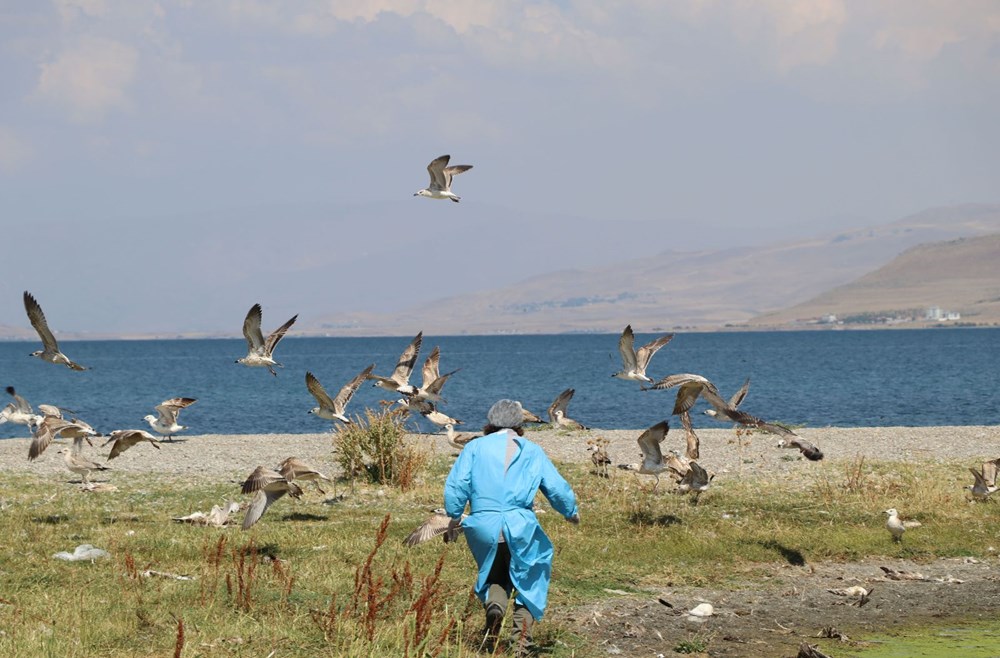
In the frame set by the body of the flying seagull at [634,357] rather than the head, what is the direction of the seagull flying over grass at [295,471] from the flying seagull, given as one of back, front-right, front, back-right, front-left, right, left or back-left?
front-left

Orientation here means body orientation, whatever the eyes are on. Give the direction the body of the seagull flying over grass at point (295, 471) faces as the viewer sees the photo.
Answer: to the viewer's left

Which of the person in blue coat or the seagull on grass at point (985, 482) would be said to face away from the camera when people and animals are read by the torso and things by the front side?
the person in blue coat

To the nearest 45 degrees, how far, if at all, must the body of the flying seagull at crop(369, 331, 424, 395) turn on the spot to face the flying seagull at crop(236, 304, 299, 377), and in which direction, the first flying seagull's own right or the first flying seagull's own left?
approximately 45° to the first flying seagull's own left

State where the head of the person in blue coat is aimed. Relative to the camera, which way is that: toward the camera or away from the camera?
away from the camera

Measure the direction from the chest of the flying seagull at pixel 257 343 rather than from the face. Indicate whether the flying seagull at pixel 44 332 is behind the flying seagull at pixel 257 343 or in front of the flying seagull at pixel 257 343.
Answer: in front

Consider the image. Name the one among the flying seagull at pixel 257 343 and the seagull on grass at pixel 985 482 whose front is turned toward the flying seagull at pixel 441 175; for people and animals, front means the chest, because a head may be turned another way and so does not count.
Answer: the seagull on grass

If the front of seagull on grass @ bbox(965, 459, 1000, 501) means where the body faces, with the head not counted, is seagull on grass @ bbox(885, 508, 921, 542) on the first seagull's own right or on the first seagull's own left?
on the first seagull's own left

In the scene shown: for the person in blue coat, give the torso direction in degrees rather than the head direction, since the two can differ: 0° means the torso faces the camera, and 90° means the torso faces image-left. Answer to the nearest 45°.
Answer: approximately 180°

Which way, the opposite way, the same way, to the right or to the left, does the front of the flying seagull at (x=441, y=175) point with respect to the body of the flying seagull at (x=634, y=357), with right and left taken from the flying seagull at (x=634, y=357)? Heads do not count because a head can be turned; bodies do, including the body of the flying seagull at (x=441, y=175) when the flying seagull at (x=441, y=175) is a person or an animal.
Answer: the same way

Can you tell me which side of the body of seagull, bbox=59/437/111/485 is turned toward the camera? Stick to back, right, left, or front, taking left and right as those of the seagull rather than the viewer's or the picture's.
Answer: left
